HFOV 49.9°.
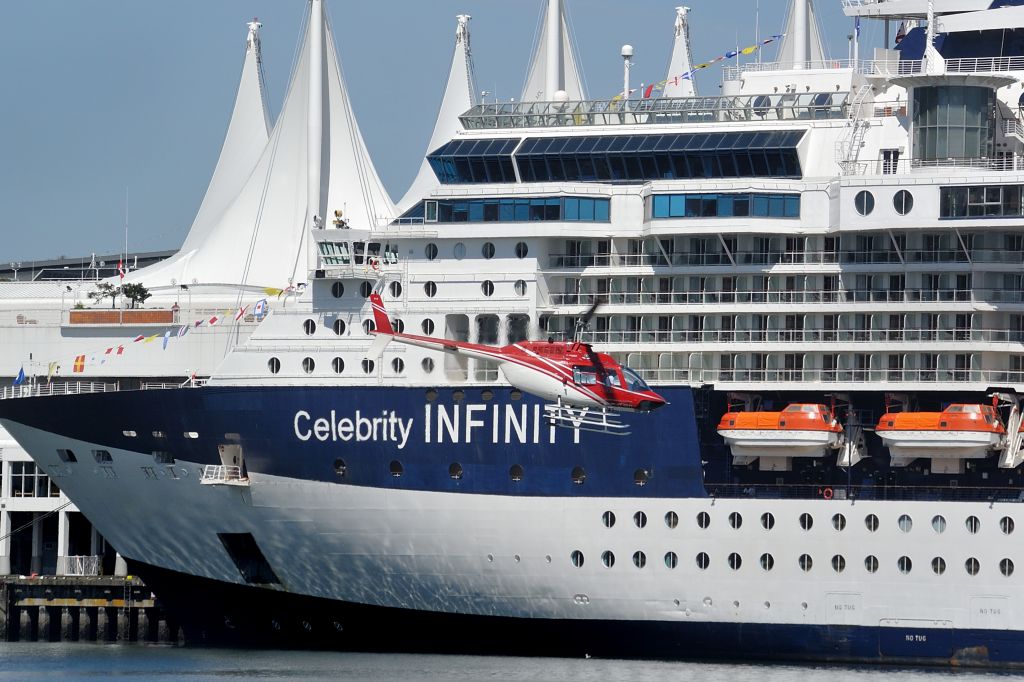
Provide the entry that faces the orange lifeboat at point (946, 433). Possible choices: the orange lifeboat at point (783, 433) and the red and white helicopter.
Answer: the red and white helicopter

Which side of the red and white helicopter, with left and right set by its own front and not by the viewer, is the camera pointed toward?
right

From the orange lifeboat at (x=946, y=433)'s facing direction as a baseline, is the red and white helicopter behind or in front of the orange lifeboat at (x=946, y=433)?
in front

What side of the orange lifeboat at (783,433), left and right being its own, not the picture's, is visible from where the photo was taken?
left

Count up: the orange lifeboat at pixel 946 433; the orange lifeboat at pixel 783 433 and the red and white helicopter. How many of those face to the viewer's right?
1

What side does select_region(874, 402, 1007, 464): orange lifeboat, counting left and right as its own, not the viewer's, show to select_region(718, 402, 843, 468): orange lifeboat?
front

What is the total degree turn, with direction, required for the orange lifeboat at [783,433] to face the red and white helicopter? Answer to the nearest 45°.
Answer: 0° — it already faces it

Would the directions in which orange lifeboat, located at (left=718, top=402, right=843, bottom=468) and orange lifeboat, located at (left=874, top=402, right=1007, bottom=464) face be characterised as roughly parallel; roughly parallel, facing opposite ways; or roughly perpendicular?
roughly parallel

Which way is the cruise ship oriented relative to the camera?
to the viewer's left

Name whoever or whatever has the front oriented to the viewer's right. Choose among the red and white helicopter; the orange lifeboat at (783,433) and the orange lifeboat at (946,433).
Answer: the red and white helicopter

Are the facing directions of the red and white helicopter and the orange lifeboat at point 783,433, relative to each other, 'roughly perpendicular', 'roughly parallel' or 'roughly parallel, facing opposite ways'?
roughly parallel, facing opposite ways

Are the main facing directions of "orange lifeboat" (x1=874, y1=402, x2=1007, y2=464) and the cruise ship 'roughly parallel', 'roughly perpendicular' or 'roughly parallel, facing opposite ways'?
roughly parallel

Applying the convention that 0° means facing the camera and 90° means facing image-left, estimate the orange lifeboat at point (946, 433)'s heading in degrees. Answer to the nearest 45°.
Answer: approximately 90°

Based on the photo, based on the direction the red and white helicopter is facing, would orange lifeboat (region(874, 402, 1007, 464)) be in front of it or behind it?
in front

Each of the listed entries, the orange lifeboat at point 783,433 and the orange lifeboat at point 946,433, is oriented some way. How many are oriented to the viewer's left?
2
